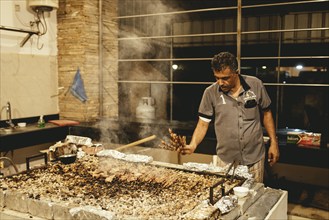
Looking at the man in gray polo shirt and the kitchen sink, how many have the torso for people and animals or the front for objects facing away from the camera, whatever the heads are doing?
0

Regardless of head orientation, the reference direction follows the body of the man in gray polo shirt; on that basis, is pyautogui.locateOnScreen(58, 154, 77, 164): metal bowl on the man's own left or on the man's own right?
on the man's own right

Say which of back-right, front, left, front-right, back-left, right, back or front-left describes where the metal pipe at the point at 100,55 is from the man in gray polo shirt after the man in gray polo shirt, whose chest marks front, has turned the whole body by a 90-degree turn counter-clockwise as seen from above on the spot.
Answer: back-left

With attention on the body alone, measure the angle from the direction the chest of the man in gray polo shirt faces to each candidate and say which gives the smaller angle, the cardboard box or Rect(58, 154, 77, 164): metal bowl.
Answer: the metal bowl

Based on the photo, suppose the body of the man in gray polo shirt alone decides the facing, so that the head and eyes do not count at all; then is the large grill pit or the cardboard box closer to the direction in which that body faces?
the large grill pit

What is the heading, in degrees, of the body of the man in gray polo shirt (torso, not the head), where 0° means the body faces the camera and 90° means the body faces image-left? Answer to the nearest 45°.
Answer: approximately 0°

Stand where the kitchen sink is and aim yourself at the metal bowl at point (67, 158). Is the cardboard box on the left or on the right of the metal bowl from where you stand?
left

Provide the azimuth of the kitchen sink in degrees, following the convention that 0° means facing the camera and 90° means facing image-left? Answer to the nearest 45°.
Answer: approximately 315°

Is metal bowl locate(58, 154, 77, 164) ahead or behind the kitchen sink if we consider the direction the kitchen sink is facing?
ahead
